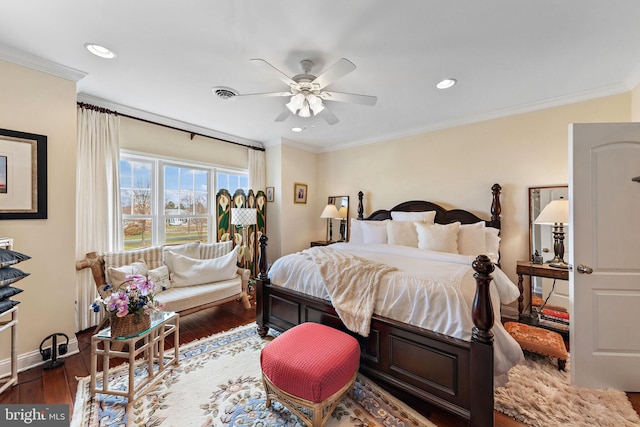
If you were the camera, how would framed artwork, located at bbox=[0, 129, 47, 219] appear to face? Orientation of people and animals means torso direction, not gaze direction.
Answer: facing the viewer and to the right of the viewer

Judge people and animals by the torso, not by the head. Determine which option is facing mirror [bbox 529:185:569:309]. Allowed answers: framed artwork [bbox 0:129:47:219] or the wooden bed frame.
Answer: the framed artwork

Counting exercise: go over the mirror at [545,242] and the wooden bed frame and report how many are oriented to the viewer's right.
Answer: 0

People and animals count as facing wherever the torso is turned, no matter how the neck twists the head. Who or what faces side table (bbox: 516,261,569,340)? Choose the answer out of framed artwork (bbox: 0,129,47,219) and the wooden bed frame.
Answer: the framed artwork

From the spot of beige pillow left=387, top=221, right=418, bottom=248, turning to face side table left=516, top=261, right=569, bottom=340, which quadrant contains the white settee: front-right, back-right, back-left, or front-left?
back-right

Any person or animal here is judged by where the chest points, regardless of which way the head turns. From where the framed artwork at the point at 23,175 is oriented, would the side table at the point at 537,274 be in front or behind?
in front

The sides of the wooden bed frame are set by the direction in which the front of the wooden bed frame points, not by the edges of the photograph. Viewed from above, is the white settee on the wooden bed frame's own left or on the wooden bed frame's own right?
on the wooden bed frame's own right

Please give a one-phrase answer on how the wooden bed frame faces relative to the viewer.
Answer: facing the viewer and to the left of the viewer

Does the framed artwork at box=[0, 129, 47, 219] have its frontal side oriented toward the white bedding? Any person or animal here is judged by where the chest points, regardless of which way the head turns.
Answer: no

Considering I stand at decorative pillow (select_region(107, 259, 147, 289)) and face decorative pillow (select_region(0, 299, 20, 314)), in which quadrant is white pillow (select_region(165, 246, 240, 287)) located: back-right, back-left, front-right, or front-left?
back-left

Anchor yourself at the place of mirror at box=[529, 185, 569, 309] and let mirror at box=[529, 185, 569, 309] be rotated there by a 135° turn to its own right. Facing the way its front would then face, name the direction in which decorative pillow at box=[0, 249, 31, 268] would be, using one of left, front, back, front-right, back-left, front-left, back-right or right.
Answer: back-left

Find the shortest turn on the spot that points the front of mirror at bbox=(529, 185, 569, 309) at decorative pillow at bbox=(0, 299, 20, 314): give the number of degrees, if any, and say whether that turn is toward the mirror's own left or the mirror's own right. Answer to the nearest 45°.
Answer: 0° — it already faces it

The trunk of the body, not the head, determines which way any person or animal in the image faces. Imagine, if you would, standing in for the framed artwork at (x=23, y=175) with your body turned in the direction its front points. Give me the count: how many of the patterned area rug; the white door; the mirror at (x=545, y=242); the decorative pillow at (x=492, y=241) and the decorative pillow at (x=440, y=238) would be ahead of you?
5

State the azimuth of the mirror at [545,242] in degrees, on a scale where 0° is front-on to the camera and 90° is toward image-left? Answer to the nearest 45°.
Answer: approximately 45°

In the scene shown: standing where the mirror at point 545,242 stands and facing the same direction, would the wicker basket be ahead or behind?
ahead

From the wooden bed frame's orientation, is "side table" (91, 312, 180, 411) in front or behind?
in front

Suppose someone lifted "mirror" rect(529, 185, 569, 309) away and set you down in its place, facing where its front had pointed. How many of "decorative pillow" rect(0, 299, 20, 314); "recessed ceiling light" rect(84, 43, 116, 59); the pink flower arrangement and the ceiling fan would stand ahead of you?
4

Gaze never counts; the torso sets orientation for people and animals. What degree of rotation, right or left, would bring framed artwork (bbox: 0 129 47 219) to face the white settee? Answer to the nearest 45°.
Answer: approximately 45° to its left

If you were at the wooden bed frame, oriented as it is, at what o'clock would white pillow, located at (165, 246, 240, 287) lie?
The white pillow is roughly at 2 o'clock from the wooden bed frame.
